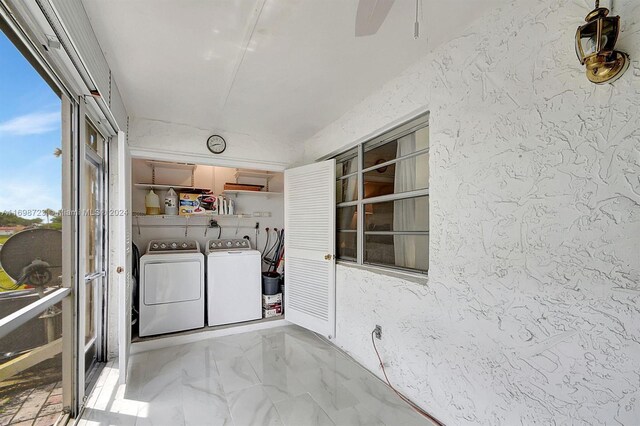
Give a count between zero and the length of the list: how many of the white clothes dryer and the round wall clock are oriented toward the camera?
2

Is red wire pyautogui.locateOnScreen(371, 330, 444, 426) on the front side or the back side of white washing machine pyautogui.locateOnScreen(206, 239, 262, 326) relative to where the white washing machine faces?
on the front side

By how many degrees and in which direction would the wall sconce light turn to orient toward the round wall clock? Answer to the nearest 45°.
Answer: approximately 45° to its right

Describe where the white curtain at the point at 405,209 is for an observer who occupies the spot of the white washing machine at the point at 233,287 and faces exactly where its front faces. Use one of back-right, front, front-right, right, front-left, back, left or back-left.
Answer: front-left

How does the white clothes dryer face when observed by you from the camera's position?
facing the viewer

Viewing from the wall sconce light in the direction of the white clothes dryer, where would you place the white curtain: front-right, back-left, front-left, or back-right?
front-right

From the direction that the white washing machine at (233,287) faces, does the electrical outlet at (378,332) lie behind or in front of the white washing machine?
in front
